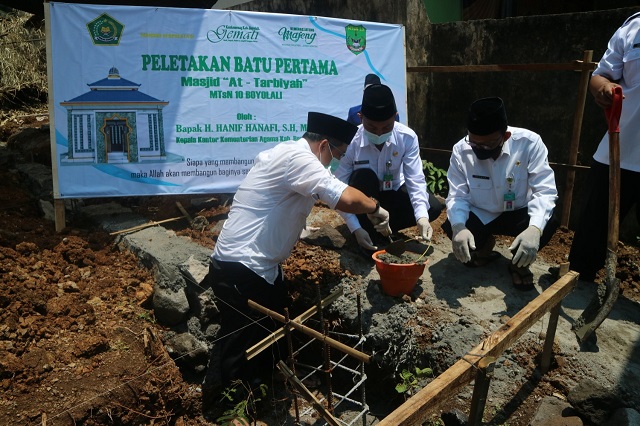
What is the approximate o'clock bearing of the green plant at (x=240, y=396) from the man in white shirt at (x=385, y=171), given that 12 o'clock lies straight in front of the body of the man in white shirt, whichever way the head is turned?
The green plant is roughly at 1 o'clock from the man in white shirt.

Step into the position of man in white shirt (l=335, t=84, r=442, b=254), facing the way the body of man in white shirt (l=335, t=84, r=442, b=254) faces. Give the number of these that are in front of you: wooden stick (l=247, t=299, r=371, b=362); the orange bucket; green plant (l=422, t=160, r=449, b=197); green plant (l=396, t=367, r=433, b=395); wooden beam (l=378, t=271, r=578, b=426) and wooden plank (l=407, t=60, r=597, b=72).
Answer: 4

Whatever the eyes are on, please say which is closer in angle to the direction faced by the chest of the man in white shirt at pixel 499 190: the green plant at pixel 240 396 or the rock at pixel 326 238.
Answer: the green plant

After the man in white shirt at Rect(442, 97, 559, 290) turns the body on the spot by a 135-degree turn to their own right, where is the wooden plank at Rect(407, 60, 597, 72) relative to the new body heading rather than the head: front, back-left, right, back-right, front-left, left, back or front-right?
front-right

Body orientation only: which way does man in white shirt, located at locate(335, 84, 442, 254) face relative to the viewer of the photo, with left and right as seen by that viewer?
facing the viewer

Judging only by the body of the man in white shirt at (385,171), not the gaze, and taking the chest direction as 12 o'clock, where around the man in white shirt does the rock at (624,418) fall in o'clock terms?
The rock is roughly at 11 o'clock from the man in white shirt.

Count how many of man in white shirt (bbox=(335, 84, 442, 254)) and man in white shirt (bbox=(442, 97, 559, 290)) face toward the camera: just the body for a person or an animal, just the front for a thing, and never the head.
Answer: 2
